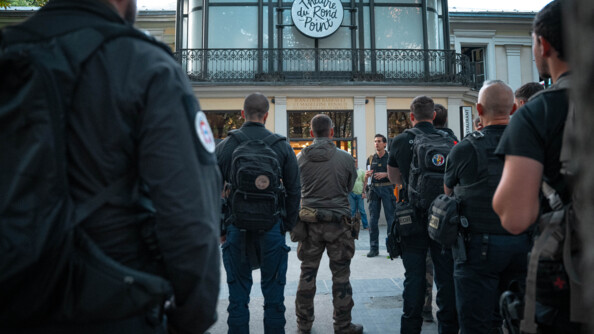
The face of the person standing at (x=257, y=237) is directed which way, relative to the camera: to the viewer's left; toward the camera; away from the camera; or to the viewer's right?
away from the camera

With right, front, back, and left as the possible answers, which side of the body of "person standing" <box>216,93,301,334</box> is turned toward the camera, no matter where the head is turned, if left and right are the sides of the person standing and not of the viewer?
back

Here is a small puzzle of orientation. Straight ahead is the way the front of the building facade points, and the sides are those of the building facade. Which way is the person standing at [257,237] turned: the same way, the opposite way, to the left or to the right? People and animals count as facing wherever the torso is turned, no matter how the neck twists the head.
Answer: the opposite way

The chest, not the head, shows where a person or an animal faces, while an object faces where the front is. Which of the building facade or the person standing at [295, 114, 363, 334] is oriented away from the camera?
the person standing

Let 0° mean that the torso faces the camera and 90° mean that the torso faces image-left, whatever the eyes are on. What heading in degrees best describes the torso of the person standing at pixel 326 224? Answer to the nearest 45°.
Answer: approximately 180°

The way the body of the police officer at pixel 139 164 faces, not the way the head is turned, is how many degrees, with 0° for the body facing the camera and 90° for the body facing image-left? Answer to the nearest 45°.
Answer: approximately 225°

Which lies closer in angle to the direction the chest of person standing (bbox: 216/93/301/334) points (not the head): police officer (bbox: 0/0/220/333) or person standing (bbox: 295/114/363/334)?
the person standing

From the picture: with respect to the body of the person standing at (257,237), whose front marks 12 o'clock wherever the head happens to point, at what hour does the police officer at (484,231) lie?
The police officer is roughly at 4 o'clock from the person standing.

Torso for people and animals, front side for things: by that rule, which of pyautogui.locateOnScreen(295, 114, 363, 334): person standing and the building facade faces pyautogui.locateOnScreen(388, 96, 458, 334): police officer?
the building facade

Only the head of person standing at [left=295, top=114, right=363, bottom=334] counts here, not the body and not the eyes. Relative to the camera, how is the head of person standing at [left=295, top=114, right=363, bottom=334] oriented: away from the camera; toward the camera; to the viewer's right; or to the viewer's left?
away from the camera

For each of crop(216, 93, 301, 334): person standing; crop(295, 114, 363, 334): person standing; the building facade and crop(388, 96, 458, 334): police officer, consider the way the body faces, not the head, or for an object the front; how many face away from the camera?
3

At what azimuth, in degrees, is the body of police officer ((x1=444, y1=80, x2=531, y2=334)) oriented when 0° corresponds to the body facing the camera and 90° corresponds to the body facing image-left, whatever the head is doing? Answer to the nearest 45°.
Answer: approximately 135°

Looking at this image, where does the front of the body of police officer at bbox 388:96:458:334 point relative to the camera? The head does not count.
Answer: away from the camera

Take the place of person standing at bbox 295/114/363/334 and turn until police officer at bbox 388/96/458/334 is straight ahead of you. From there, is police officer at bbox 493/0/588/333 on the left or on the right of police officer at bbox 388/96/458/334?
right

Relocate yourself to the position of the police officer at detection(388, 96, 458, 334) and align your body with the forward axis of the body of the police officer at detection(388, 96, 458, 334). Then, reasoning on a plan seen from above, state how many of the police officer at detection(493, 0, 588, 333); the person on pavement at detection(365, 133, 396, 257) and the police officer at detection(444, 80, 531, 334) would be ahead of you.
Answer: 1
